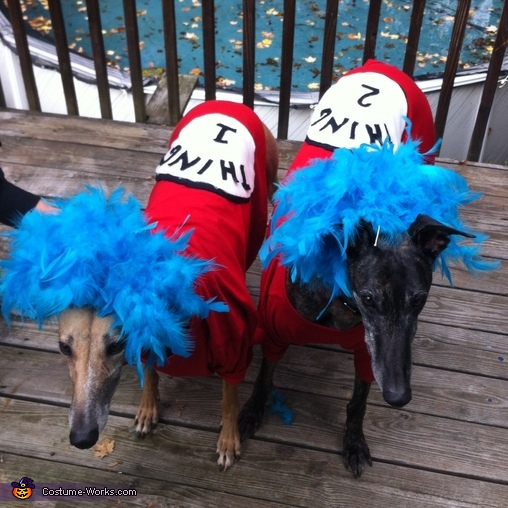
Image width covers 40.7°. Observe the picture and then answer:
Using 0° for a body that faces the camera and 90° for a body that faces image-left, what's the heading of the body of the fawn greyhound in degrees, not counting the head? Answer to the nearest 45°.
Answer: approximately 45°

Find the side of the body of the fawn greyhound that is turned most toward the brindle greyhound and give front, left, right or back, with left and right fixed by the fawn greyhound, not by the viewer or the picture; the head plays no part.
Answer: left

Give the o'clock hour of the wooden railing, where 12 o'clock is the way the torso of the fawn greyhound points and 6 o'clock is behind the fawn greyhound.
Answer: The wooden railing is roughly at 5 o'clock from the fawn greyhound.
